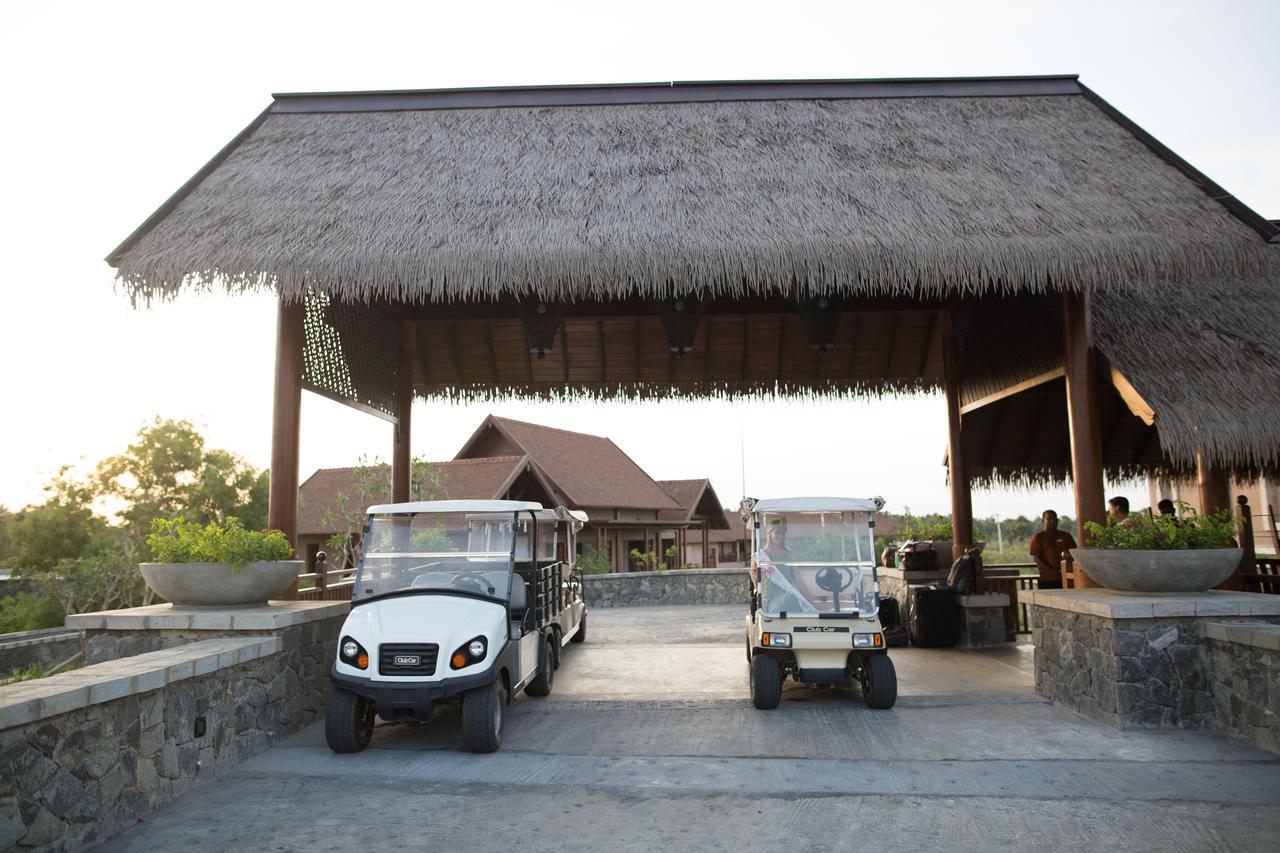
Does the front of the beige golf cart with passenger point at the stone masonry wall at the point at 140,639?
no

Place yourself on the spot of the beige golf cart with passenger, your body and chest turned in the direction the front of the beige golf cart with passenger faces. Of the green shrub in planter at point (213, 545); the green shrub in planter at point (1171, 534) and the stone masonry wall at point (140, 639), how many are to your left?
1

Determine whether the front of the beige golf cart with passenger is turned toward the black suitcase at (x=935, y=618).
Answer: no

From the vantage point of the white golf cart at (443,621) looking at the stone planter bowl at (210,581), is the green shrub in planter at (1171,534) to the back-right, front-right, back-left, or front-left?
back-right

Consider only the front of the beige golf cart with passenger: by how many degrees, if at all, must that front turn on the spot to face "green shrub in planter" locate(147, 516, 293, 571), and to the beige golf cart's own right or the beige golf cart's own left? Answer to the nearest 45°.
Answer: approximately 90° to the beige golf cart's own right

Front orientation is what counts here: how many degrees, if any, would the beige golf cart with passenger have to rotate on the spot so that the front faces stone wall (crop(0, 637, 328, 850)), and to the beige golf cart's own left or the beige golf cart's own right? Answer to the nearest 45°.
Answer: approximately 45° to the beige golf cart's own right

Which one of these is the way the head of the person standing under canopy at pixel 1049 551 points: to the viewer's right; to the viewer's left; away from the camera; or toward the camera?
toward the camera

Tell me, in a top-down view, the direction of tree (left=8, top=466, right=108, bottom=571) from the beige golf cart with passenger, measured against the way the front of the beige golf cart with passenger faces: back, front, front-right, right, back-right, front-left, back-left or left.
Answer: back-right

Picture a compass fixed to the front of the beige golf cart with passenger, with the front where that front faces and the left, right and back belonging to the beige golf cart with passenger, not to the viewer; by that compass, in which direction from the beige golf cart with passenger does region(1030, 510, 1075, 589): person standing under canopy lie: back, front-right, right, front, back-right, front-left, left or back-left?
back-left

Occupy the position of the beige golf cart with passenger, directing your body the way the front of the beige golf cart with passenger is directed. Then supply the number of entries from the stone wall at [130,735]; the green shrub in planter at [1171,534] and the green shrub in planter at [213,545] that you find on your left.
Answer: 1

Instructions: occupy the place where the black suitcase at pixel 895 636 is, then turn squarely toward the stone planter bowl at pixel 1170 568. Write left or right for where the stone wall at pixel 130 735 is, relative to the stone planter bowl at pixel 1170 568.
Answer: right

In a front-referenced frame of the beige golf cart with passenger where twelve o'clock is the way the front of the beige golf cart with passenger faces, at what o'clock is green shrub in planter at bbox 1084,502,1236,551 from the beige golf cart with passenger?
The green shrub in planter is roughly at 9 o'clock from the beige golf cart with passenger.

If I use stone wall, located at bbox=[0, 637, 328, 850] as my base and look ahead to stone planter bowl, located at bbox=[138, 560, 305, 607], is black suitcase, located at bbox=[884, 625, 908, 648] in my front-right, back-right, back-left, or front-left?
front-right

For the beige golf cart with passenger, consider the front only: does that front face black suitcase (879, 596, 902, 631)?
no

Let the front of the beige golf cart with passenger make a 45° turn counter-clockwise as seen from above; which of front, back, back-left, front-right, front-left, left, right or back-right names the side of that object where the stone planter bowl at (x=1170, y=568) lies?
front-left

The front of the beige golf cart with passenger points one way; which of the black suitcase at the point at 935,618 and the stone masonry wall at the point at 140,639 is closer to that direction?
the stone masonry wall
